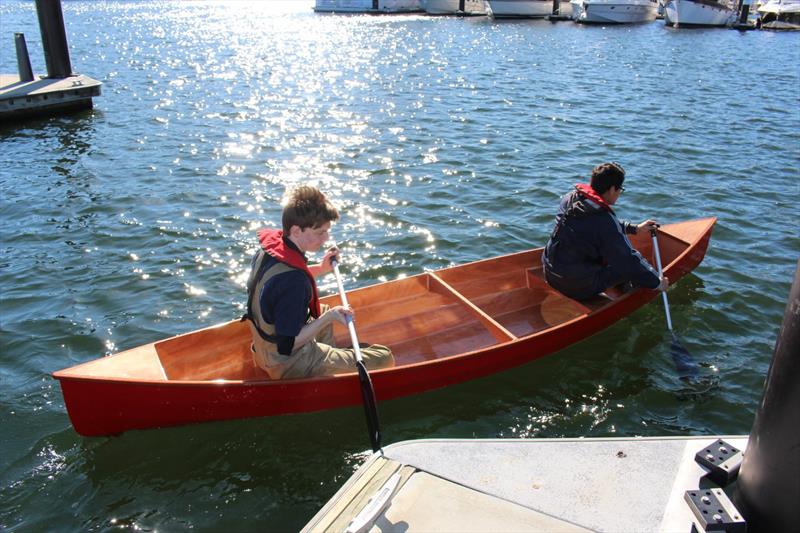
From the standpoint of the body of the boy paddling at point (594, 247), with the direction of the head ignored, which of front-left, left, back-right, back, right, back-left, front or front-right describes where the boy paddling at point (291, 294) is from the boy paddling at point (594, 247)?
back

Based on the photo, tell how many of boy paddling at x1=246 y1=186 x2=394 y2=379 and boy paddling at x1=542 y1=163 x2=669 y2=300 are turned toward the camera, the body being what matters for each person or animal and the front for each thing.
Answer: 0

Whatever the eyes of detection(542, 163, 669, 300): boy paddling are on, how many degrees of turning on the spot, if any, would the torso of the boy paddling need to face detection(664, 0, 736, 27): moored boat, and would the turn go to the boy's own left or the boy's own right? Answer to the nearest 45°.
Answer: approximately 45° to the boy's own left

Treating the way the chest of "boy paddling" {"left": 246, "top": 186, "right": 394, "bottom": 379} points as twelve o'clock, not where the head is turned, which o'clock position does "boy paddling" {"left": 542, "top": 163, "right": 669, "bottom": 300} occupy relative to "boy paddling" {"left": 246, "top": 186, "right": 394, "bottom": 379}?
"boy paddling" {"left": 542, "top": 163, "right": 669, "bottom": 300} is roughly at 11 o'clock from "boy paddling" {"left": 246, "top": 186, "right": 394, "bottom": 379}.

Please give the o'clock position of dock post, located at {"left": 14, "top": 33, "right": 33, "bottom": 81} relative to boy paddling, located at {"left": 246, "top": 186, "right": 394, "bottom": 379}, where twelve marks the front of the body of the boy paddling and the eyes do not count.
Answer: The dock post is roughly at 8 o'clock from the boy paddling.

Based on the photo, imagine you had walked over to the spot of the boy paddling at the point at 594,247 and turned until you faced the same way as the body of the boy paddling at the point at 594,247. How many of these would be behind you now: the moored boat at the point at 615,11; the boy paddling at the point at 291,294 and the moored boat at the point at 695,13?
1

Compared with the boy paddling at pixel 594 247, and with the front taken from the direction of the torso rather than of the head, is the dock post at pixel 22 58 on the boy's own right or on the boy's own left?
on the boy's own left

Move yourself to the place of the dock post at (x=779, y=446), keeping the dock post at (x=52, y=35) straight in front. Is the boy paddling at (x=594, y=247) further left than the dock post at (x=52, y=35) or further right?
right

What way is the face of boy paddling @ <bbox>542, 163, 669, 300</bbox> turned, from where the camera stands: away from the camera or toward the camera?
away from the camera

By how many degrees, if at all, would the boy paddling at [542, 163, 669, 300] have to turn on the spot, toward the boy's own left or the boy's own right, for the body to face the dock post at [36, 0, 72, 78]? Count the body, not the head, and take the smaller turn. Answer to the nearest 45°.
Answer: approximately 90° to the boy's own left

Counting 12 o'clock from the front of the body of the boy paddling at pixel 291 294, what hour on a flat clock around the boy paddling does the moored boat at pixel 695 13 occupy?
The moored boat is roughly at 10 o'clock from the boy paddling.

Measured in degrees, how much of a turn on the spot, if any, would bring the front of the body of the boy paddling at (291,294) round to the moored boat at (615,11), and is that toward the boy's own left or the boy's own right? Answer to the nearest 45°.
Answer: approximately 45° to the boy's own left

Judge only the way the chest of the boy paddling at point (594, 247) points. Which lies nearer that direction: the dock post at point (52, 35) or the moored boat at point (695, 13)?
the moored boat

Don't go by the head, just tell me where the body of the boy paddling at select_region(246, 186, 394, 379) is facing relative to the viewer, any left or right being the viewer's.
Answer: facing to the right of the viewer

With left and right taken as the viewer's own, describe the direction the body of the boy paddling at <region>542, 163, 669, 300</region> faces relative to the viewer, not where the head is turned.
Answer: facing away from the viewer and to the right of the viewer
